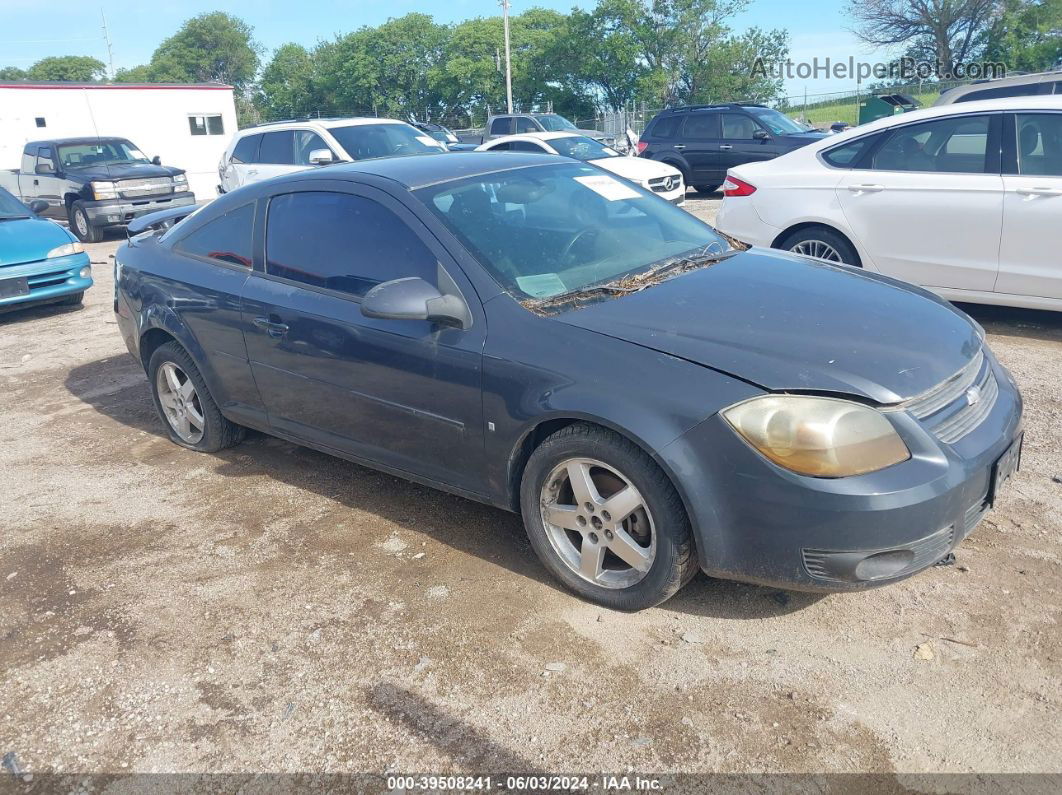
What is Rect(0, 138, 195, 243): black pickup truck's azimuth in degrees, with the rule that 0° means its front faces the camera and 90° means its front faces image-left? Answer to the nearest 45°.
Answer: approximately 315°

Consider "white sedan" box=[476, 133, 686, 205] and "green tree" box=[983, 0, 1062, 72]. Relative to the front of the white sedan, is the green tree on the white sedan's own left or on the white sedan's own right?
on the white sedan's own left

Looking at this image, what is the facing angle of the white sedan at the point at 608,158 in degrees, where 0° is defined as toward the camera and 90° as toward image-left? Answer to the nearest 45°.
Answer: approximately 315°

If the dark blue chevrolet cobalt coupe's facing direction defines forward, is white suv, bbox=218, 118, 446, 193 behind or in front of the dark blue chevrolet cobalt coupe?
behind

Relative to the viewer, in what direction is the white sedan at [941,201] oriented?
to the viewer's right

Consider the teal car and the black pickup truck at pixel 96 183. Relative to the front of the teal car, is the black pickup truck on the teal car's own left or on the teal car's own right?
on the teal car's own left
